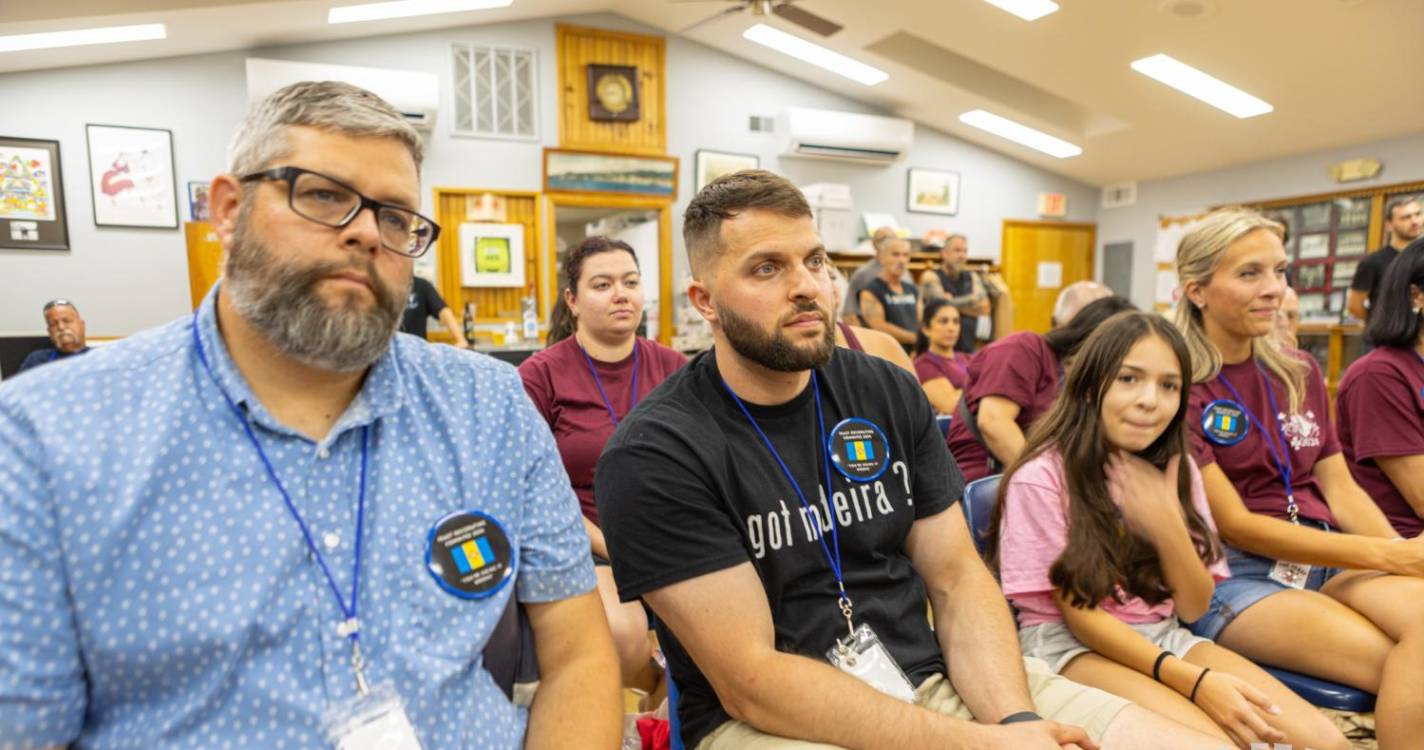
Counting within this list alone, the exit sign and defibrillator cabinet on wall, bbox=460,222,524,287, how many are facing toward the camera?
2

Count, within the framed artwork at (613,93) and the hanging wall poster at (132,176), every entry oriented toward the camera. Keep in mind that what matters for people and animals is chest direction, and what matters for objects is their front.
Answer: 2

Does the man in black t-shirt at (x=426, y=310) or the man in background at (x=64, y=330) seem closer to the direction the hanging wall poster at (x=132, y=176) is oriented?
the man in background

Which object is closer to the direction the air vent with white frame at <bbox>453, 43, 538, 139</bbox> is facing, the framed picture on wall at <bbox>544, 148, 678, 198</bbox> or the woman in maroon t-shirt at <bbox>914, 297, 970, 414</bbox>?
the woman in maroon t-shirt

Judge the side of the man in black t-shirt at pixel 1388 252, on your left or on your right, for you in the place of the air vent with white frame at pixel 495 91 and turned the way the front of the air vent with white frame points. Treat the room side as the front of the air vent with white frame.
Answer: on your left

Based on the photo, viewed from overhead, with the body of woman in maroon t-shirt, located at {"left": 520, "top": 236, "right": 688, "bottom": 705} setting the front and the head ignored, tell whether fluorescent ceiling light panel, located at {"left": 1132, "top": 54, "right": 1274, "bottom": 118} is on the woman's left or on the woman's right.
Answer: on the woman's left

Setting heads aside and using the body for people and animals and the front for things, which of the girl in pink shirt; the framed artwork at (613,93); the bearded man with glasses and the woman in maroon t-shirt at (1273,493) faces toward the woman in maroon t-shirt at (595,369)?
the framed artwork

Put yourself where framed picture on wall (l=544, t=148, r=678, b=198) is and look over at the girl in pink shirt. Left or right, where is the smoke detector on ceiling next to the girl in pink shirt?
left
